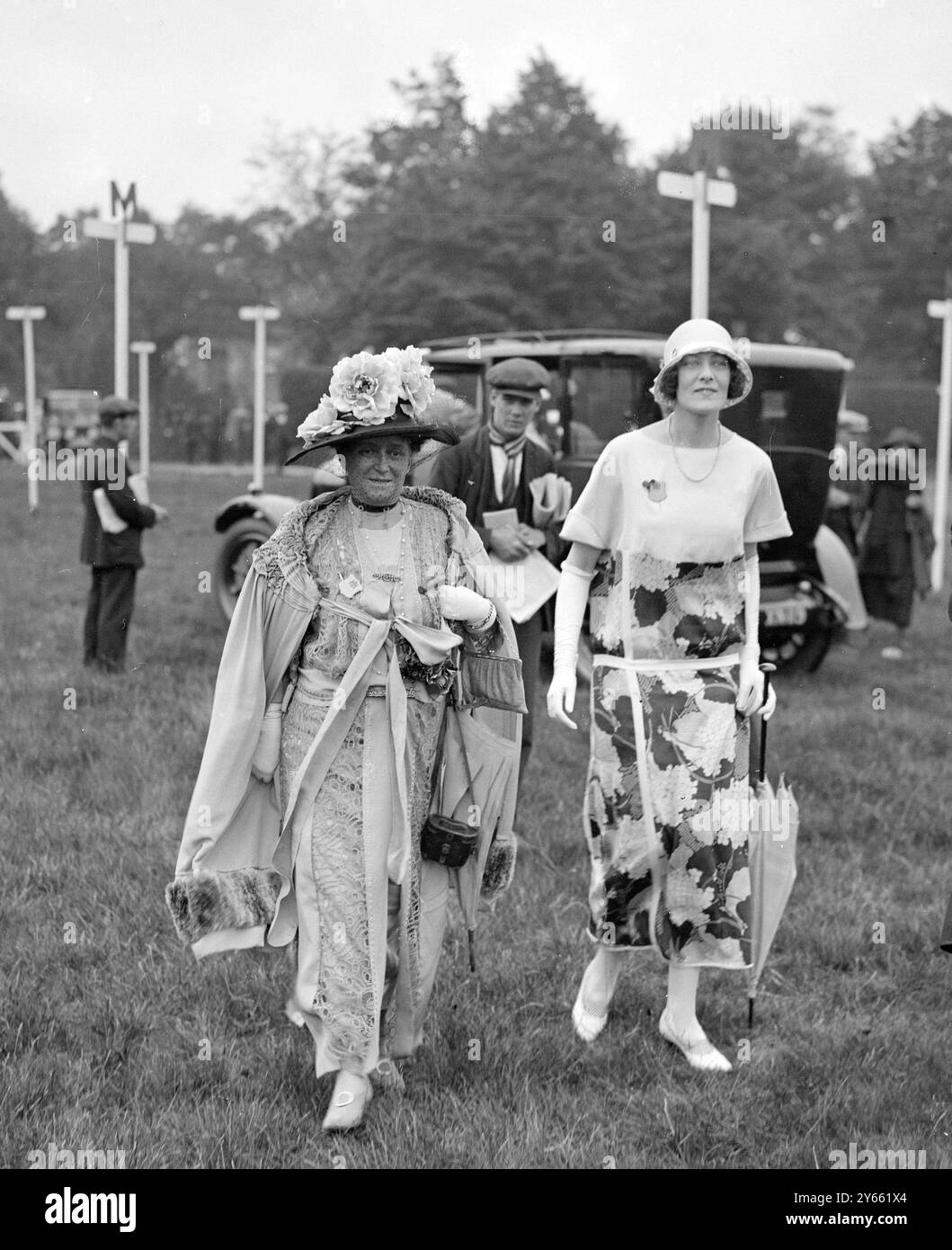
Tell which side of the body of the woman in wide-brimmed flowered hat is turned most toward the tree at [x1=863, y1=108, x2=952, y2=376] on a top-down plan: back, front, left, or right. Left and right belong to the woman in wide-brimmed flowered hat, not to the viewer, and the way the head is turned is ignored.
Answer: back

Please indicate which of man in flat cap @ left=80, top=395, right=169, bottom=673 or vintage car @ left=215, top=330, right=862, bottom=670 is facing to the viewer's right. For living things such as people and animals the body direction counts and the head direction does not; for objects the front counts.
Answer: the man in flat cap

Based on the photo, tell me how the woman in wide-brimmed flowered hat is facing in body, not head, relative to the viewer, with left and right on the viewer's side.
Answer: facing the viewer

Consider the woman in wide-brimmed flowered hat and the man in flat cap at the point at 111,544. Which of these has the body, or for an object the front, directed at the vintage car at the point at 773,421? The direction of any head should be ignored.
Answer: the man in flat cap

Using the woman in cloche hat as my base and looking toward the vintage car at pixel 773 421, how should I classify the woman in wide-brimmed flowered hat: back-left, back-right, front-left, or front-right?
back-left

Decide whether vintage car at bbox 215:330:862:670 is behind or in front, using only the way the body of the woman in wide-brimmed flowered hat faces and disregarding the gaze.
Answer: behind

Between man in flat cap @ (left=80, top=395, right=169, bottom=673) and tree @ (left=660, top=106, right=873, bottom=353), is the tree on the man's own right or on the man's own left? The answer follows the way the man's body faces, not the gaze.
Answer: on the man's own left

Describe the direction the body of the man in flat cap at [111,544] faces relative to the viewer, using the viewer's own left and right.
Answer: facing to the right of the viewer

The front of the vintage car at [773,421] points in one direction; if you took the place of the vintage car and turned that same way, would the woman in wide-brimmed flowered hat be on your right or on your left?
on your left

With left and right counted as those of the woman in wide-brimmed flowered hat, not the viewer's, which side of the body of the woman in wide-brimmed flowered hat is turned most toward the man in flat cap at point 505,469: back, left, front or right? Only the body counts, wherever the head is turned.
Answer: back
